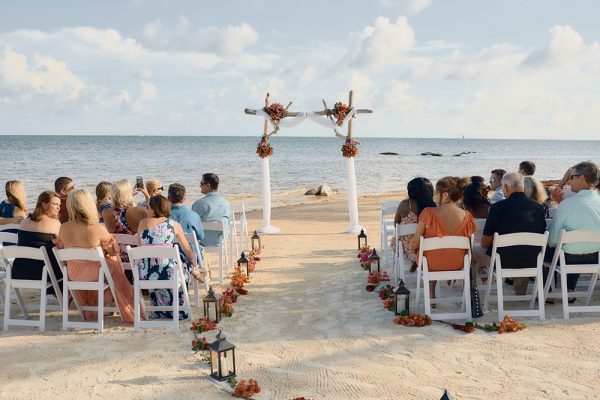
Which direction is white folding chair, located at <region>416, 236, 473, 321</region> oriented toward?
away from the camera

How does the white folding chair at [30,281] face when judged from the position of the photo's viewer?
facing away from the viewer and to the right of the viewer

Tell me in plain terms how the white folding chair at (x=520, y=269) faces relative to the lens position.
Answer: facing away from the viewer

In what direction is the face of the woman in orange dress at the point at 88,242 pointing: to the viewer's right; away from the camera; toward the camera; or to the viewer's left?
away from the camera

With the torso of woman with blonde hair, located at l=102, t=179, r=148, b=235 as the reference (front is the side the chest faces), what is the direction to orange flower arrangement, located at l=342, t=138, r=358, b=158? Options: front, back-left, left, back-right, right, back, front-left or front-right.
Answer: front-right

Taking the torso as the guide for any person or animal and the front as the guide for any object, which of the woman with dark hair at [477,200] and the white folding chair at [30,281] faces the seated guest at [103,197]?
the white folding chair

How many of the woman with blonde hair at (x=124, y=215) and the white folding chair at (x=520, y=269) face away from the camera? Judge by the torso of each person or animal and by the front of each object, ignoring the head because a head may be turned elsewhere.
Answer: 2

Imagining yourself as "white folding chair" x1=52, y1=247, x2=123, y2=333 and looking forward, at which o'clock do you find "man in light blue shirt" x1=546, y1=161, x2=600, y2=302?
The man in light blue shirt is roughly at 2 o'clock from the white folding chair.

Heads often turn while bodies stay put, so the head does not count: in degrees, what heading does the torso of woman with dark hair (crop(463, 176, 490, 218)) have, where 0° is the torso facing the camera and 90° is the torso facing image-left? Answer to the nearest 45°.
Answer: approximately 180°

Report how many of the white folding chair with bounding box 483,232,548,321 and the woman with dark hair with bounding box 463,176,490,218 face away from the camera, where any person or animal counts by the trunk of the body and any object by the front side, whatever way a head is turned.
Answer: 2

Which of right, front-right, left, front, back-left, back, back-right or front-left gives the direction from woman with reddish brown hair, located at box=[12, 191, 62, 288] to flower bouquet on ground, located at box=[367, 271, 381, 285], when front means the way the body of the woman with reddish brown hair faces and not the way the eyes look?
front-right
